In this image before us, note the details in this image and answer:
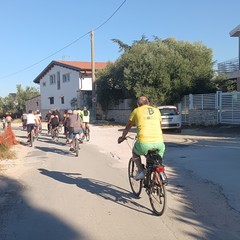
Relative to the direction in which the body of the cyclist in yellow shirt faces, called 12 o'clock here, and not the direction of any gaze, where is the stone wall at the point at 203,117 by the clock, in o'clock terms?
The stone wall is roughly at 2 o'clock from the cyclist in yellow shirt.

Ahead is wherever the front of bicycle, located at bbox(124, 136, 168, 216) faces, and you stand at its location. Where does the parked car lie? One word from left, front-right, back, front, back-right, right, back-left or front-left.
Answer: front-right

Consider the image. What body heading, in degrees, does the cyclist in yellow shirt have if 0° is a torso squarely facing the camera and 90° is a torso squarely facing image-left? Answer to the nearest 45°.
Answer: approximately 135°

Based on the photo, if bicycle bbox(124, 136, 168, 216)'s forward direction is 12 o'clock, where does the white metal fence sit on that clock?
The white metal fence is roughly at 2 o'clock from the bicycle.

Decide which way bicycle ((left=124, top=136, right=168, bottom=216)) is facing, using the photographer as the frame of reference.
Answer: facing away from the viewer and to the left of the viewer

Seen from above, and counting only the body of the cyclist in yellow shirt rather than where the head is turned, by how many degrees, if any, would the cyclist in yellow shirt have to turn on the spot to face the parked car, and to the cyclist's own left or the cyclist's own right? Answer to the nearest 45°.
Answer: approximately 45° to the cyclist's own right

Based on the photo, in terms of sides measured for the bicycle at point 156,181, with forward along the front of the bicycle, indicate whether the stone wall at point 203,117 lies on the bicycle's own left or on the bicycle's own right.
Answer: on the bicycle's own right

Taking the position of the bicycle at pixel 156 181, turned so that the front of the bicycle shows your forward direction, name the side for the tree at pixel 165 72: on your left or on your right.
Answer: on your right
